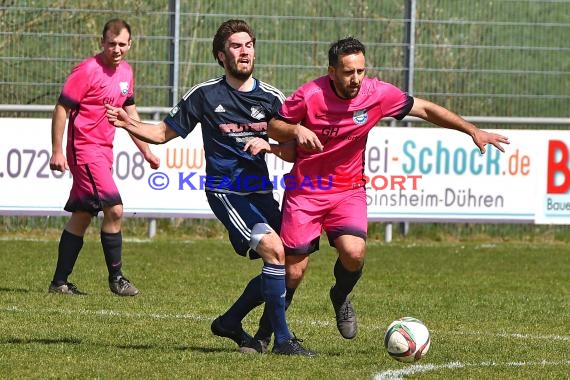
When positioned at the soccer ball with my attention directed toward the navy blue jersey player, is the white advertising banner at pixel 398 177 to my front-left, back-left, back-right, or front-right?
front-right

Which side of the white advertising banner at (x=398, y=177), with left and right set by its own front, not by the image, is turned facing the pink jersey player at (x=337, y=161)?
front

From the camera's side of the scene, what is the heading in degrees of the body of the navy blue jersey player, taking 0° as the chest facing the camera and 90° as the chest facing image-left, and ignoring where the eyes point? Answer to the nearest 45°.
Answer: approximately 315°

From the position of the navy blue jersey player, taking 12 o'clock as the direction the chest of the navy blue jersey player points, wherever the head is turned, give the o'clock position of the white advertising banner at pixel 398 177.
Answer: The white advertising banner is roughly at 8 o'clock from the navy blue jersey player.

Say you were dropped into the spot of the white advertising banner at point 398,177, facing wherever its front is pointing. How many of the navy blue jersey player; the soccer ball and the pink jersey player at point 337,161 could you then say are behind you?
0

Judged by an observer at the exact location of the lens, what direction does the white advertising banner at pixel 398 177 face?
facing the viewer

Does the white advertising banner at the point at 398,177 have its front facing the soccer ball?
yes

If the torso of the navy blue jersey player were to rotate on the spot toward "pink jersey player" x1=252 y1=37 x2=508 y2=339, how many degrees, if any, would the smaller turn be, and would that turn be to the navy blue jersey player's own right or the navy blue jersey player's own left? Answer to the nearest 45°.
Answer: approximately 45° to the navy blue jersey player's own left

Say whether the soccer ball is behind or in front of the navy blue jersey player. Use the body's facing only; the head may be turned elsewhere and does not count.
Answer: in front

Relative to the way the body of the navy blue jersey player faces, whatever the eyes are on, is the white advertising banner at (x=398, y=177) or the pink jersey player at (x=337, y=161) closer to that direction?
the pink jersey player

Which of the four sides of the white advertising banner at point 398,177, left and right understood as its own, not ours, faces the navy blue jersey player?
front

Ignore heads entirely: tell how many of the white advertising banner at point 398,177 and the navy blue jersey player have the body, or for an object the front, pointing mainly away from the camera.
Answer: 0
